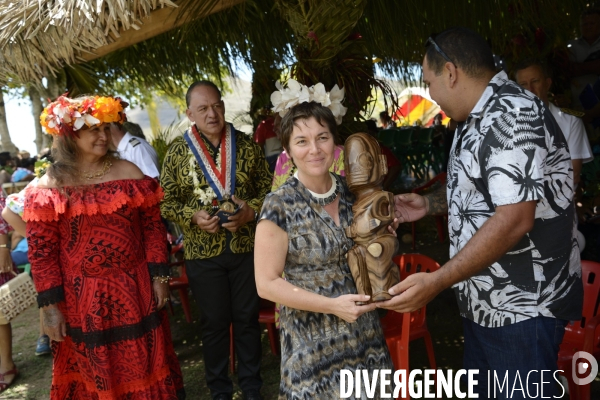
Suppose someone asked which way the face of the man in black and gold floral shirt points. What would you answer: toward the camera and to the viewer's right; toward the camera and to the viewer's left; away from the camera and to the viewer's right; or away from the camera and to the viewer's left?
toward the camera and to the viewer's right

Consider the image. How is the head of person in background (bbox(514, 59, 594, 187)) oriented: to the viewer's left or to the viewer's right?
to the viewer's left

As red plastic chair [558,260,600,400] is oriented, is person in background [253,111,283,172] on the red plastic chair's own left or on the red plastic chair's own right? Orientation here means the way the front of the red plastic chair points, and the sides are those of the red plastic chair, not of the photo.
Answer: on the red plastic chair's own right

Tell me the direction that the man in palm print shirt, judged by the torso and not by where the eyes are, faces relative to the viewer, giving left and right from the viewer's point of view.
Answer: facing to the left of the viewer

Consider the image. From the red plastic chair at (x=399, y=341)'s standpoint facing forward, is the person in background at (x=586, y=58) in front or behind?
behind

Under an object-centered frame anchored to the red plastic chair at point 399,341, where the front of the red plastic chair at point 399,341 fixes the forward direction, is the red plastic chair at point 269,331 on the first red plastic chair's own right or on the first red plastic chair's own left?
on the first red plastic chair's own right

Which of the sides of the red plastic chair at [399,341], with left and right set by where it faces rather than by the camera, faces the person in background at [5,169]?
right

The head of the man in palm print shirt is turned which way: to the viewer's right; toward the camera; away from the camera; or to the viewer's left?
to the viewer's left

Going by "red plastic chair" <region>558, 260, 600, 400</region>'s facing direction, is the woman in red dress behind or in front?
in front

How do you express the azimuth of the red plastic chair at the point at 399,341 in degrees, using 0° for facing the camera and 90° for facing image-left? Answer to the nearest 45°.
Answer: approximately 45°

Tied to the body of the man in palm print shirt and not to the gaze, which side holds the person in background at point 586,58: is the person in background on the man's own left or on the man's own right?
on the man's own right
